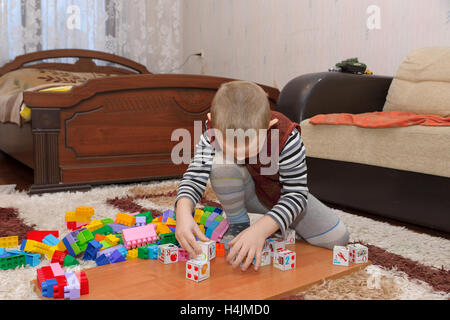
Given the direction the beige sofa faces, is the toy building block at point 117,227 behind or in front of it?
in front

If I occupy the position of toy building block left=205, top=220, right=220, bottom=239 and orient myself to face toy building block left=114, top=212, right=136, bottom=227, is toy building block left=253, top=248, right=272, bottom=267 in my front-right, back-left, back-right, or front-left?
back-left

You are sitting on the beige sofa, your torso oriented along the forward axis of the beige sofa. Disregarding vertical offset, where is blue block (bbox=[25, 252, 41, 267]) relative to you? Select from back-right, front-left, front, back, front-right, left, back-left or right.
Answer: front

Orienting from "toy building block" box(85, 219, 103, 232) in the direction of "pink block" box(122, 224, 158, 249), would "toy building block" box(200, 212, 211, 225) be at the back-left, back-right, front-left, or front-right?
front-left

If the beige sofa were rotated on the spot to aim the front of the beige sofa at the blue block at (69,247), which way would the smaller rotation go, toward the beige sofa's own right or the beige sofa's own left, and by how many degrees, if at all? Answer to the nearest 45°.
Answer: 0° — it already faces it

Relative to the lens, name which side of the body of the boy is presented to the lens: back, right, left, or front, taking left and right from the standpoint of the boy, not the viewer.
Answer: front

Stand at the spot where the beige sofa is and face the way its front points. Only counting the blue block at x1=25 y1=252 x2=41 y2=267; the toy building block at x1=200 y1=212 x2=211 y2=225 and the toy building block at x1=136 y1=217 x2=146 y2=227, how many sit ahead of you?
3

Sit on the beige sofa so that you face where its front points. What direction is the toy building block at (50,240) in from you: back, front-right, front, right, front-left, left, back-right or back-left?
front

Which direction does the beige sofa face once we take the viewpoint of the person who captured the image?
facing the viewer and to the left of the viewer

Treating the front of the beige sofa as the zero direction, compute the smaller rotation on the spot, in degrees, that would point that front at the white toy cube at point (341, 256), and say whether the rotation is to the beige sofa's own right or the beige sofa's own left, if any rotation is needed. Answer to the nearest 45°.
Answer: approximately 45° to the beige sofa's own left

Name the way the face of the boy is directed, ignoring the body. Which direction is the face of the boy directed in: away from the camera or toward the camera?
toward the camera

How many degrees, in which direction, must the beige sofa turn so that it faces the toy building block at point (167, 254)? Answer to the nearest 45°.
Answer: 0° — it already faces it

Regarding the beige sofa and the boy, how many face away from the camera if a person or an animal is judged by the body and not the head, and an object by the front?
0

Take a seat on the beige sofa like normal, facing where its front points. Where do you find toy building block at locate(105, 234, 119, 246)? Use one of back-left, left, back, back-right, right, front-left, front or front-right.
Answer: front
